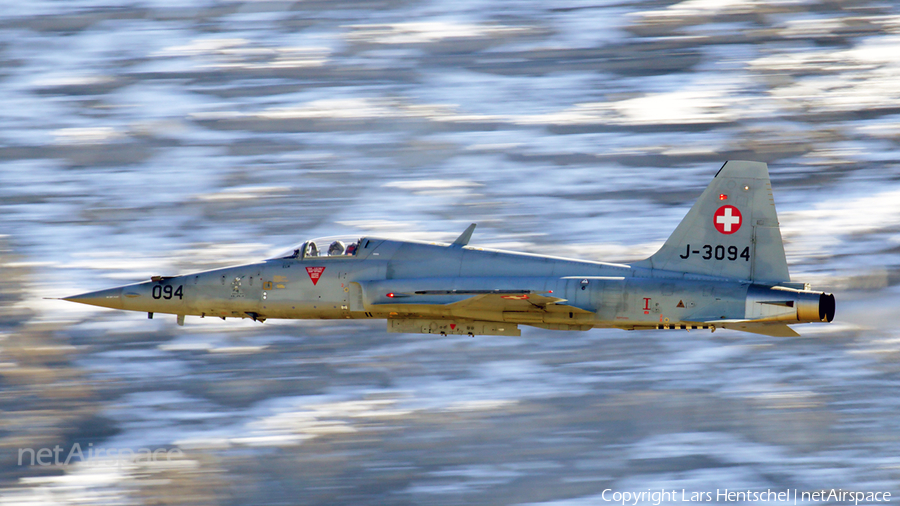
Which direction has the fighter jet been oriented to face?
to the viewer's left
